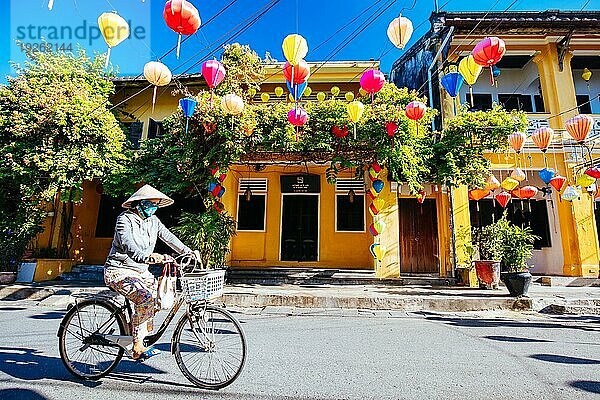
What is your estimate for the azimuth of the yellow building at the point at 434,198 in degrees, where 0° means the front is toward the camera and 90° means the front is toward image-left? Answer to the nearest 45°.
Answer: approximately 0°

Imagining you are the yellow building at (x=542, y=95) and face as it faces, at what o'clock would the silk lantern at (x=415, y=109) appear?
The silk lantern is roughly at 1 o'clock from the yellow building.

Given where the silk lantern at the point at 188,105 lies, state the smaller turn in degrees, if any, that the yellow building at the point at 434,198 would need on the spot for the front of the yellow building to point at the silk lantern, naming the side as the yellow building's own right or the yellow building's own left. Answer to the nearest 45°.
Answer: approximately 45° to the yellow building's own right

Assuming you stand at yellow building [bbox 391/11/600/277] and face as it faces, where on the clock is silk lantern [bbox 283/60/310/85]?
The silk lantern is roughly at 1 o'clock from the yellow building.
